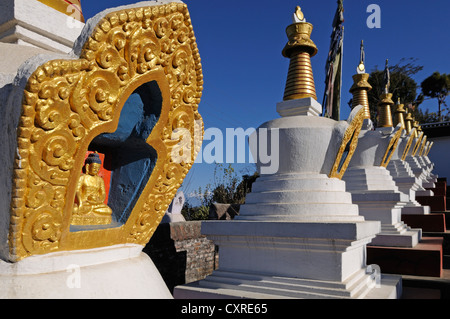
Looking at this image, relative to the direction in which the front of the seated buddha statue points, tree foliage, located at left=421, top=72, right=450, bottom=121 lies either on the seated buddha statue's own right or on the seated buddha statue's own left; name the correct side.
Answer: on the seated buddha statue's own left

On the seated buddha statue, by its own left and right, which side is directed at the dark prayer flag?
left

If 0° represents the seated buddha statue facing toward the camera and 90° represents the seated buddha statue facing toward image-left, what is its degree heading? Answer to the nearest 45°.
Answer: approximately 315°
